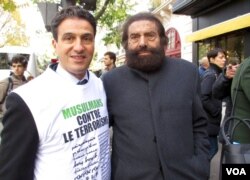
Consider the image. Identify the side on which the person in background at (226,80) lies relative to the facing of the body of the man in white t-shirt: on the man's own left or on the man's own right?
on the man's own left

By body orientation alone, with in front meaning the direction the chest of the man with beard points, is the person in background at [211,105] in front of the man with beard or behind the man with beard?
behind

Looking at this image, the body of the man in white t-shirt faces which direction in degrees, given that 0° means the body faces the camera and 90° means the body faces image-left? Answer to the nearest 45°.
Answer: approximately 315°

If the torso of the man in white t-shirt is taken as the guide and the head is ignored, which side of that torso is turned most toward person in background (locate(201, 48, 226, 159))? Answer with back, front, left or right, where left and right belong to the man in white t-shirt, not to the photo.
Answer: left

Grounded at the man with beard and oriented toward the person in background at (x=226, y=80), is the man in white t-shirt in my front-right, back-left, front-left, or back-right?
back-left

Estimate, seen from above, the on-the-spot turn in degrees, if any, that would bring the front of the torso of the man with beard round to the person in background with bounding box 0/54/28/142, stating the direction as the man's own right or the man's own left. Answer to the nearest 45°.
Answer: approximately 135° to the man's own right

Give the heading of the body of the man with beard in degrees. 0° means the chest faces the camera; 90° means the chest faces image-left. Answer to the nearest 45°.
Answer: approximately 0°

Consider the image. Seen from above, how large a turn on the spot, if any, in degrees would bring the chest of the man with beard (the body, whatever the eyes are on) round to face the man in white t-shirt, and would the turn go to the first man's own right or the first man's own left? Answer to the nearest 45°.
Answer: approximately 45° to the first man's own right

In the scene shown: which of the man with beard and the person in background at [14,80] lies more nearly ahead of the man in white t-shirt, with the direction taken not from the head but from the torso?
the man with beard
